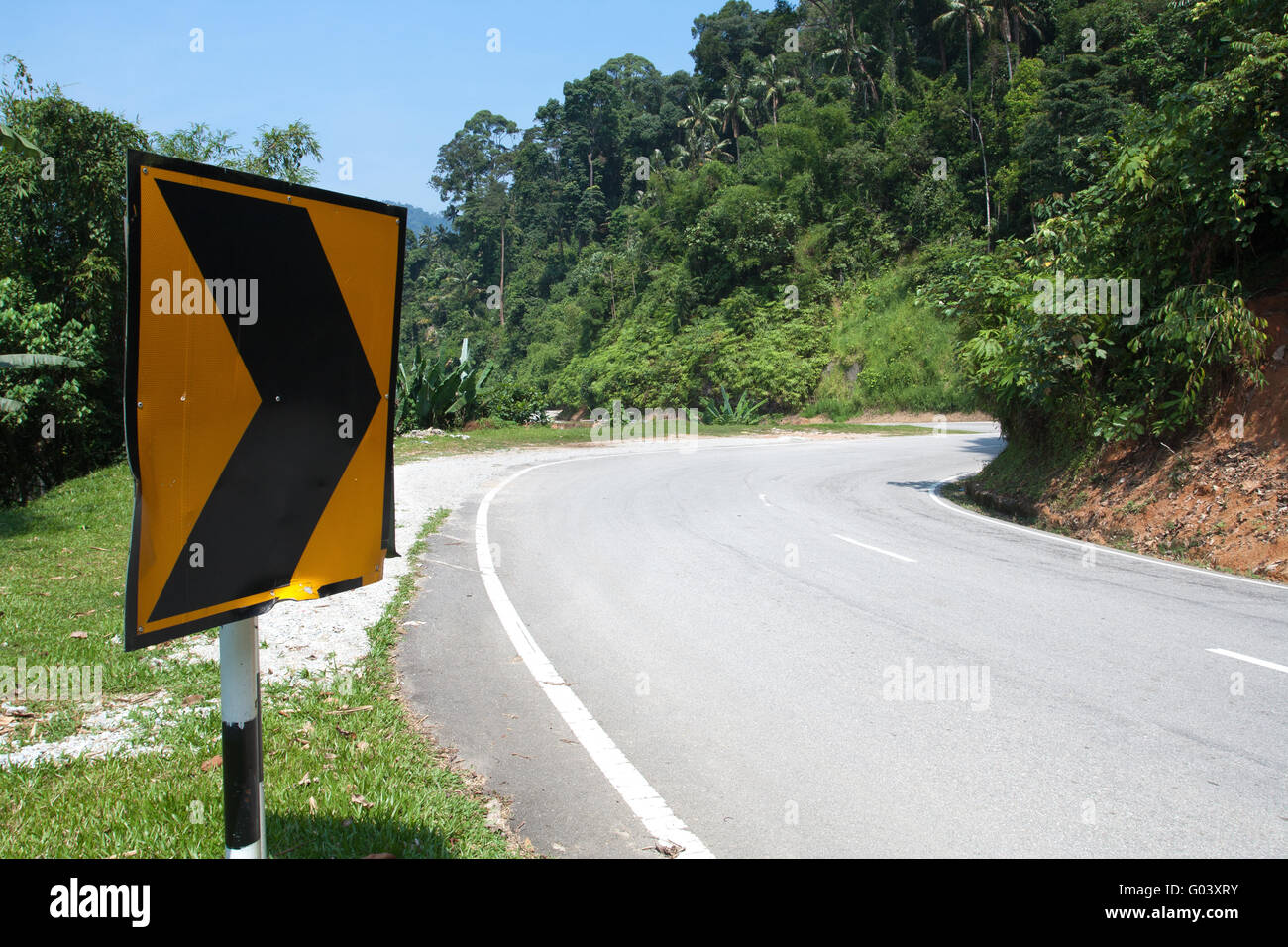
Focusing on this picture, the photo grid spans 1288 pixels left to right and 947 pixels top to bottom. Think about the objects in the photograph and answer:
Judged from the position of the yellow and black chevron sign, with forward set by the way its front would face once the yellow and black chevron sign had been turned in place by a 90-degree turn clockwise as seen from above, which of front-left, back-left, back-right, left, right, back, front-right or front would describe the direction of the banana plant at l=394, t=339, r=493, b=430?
back-right

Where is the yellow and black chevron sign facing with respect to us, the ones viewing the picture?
facing the viewer and to the right of the viewer
